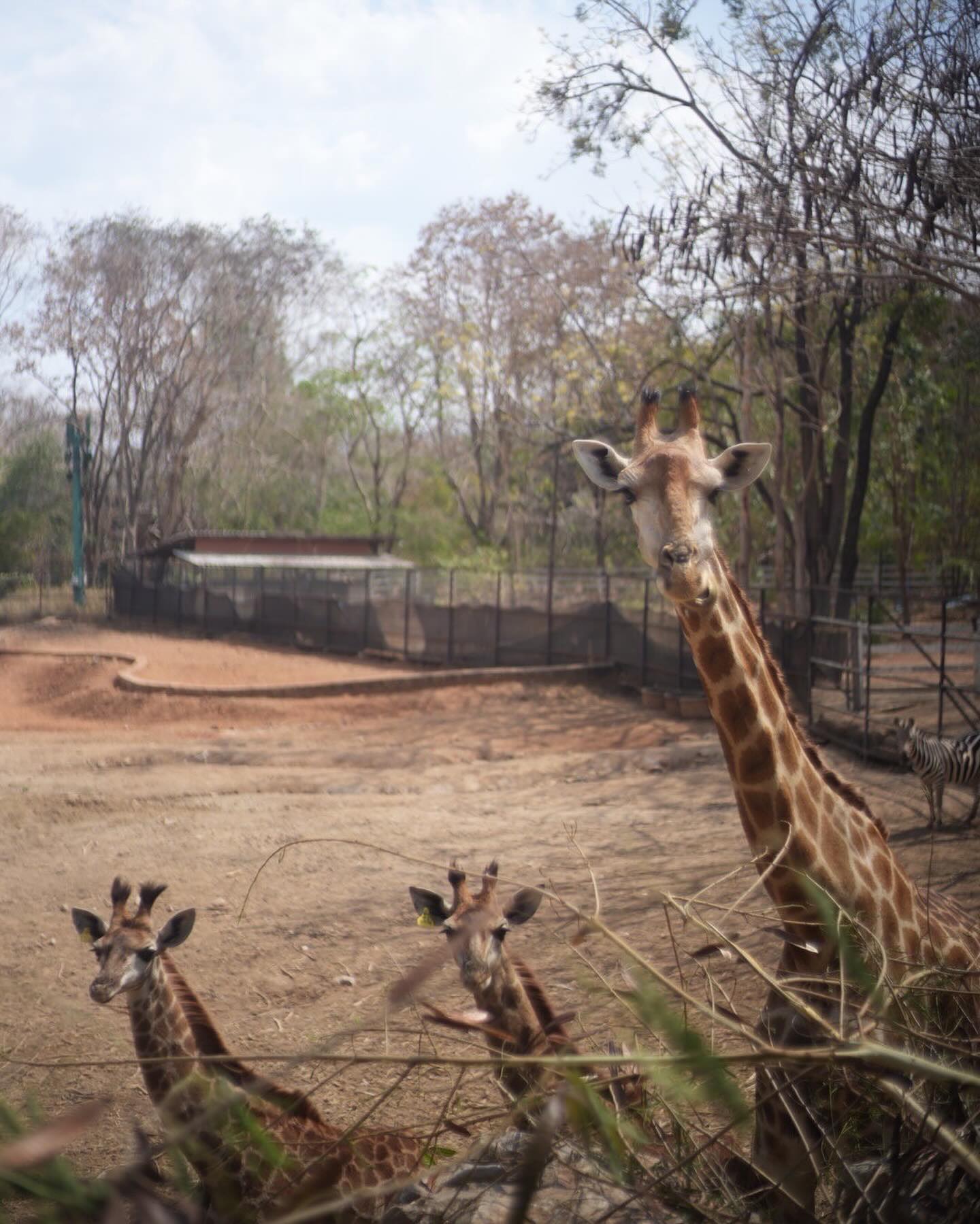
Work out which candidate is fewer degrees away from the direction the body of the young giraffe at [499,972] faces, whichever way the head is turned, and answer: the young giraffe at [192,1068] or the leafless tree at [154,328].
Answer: the young giraffe

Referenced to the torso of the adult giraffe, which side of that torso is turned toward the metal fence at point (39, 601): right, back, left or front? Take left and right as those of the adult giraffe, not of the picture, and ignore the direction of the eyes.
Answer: right

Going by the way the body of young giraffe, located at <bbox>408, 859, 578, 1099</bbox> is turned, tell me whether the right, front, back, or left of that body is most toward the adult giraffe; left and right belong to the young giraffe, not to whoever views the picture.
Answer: left

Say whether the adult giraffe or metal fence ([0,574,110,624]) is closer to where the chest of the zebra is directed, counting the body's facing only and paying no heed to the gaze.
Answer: the metal fence

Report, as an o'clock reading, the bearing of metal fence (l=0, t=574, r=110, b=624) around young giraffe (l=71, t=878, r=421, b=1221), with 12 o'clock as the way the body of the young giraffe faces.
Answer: The metal fence is roughly at 4 o'clock from the young giraffe.

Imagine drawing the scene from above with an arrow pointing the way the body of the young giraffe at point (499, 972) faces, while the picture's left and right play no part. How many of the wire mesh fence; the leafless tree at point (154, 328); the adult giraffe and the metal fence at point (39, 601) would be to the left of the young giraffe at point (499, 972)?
1

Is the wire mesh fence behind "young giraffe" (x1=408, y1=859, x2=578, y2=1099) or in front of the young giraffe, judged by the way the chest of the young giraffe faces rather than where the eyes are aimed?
behind

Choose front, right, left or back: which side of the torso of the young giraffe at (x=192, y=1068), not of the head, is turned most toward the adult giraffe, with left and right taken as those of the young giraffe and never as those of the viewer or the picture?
back

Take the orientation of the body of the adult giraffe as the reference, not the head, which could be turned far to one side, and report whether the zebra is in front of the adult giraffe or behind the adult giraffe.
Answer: behind

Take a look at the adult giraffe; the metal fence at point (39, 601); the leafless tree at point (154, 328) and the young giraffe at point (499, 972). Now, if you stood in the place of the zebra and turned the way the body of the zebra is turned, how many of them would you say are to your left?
2

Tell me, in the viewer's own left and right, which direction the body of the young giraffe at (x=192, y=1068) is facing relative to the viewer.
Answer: facing the viewer and to the left of the viewer

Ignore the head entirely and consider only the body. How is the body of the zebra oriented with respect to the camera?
to the viewer's left

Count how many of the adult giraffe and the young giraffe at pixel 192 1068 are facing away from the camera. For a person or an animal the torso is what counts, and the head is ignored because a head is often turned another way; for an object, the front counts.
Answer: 0

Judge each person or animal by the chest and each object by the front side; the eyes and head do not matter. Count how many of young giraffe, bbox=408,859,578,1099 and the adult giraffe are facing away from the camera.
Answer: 0
